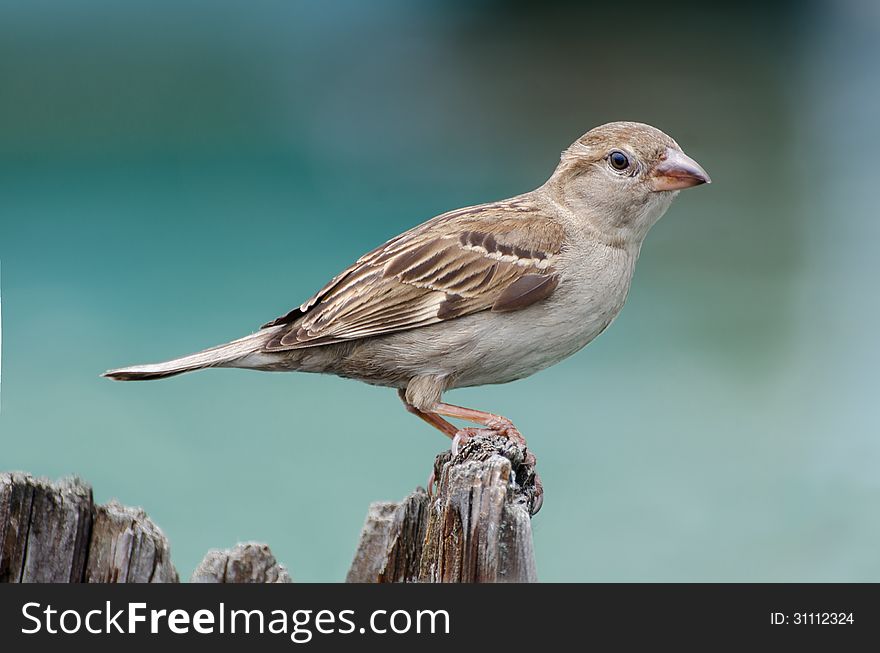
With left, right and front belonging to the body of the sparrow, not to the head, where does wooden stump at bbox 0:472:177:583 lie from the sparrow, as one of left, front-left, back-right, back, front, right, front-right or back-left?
back-right

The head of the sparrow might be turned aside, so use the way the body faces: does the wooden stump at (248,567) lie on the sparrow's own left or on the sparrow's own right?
on the sparrow's own right

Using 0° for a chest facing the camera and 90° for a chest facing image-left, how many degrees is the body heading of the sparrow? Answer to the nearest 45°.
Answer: approximately 270°
